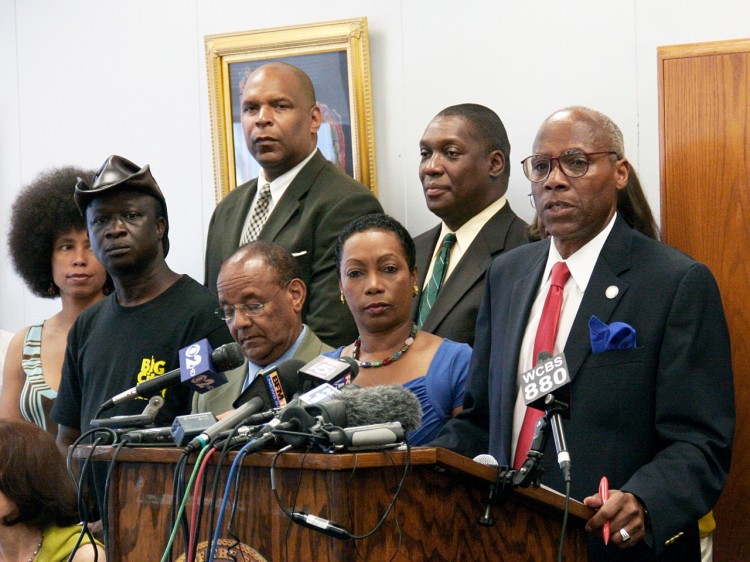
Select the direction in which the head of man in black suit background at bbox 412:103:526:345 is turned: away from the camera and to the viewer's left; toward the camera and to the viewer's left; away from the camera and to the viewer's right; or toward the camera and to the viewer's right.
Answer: toward the camera and to the viewer's left

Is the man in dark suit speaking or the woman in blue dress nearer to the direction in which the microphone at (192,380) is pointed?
the man in dark suit speaking

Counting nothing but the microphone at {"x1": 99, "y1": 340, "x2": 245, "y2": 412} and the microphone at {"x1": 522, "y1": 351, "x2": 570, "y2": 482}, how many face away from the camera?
1

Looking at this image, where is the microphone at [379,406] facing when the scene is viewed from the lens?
facing to the right of the viewer

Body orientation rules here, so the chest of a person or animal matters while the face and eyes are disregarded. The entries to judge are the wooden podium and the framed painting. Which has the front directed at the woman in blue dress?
the framed painting

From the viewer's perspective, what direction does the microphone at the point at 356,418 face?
to the viewer's right

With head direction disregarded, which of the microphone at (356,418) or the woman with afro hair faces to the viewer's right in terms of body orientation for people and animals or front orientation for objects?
the microphone

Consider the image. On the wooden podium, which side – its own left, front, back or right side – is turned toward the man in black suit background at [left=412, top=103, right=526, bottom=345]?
back

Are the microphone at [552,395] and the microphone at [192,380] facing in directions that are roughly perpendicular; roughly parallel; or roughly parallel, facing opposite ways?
roughly perpendicular

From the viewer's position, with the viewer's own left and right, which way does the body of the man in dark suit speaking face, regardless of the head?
facing the viewer and to the left of the viewer

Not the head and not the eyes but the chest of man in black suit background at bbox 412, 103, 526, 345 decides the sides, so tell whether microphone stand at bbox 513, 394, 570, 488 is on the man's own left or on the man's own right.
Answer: on the man's own left

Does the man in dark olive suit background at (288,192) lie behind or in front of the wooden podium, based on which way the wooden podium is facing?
behind

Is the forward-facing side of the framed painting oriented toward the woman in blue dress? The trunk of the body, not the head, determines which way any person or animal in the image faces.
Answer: yes

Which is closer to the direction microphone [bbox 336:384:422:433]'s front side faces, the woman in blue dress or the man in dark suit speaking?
the man in dark suit speaking

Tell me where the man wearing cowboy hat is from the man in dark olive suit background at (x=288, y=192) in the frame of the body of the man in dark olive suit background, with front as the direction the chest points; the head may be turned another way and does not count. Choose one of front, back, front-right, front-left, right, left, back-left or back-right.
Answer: front
